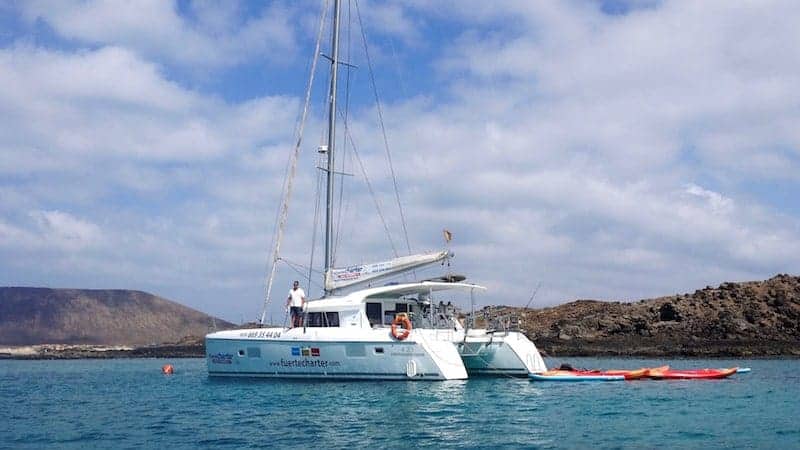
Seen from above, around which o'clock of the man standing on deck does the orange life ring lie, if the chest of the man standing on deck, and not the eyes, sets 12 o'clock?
The orange life ring is roughly at 10 o'clock from the man standing on deck.

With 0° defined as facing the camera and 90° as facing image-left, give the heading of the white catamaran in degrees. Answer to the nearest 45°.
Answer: approximately 135°

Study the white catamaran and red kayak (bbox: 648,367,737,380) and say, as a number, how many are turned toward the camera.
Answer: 0

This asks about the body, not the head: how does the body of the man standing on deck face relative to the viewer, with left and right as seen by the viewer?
facing the viewer

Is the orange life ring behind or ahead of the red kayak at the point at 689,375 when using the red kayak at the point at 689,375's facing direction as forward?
behind

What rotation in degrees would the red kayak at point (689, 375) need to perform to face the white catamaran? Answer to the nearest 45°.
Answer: approximately 135° to its right

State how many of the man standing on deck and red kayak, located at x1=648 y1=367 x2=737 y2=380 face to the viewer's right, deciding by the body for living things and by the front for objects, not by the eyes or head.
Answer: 1

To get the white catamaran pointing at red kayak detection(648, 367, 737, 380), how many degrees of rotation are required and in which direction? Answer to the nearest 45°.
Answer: approximately 135° to its right

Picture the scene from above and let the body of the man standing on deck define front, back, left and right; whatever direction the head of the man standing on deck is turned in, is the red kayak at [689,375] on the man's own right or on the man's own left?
on the man's own left

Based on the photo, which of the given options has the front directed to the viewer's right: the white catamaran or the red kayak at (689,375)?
the red kayak
